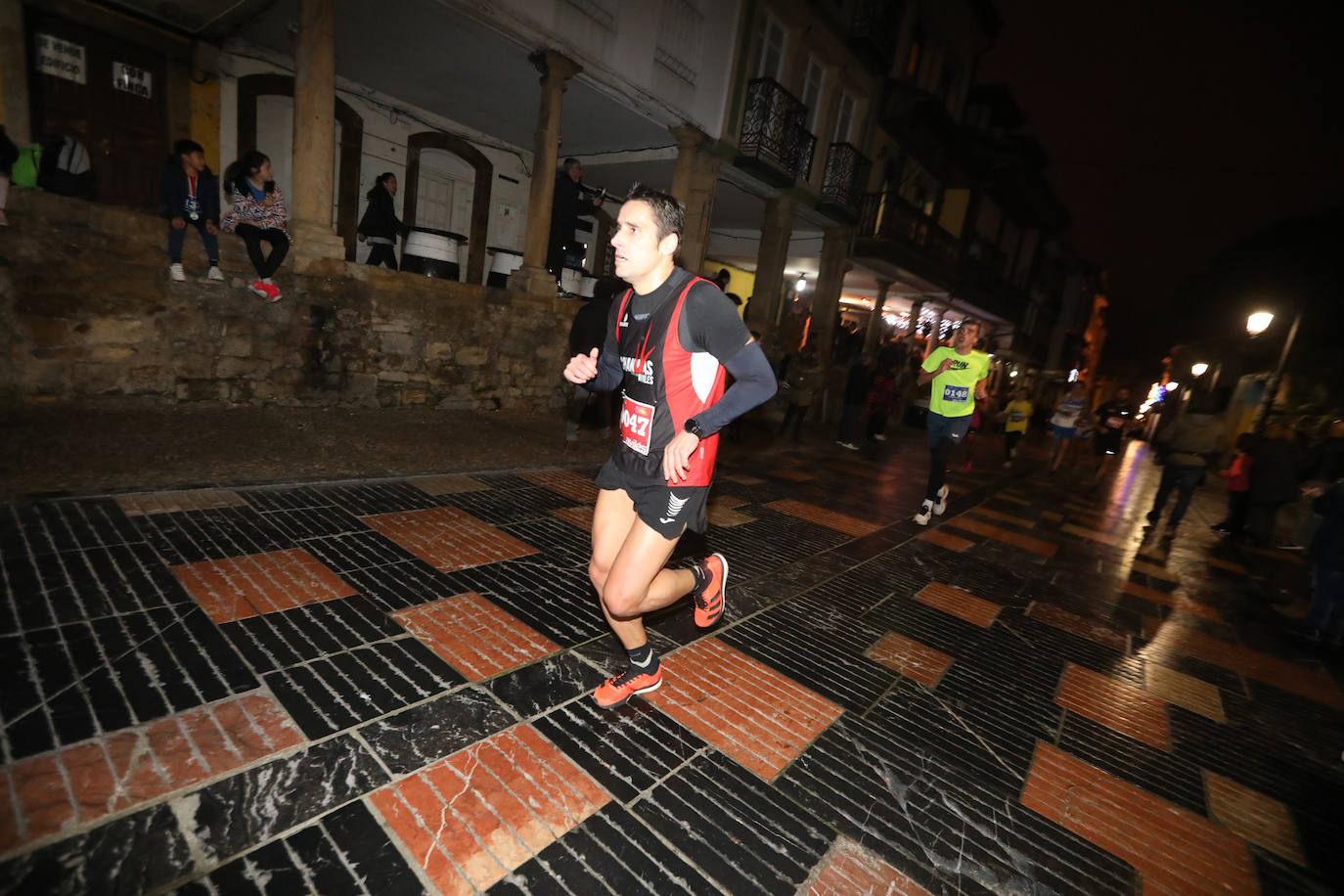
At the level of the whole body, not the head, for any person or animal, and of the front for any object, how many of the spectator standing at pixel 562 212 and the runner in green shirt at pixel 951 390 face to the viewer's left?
0

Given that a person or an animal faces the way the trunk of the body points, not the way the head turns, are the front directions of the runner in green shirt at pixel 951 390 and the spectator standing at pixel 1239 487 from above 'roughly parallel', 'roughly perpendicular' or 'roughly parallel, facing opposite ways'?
roughly perpendicular

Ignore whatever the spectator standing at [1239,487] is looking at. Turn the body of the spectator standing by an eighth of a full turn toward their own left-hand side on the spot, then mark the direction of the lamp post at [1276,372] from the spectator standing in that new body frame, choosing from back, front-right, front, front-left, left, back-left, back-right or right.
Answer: back-right

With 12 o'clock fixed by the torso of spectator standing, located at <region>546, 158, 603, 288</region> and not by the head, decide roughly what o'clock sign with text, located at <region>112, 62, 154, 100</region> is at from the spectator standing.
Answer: The sign with text is roughly at 6 o'clock from the spectator standing.

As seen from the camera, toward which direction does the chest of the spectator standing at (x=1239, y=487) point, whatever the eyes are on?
to the viewer's left

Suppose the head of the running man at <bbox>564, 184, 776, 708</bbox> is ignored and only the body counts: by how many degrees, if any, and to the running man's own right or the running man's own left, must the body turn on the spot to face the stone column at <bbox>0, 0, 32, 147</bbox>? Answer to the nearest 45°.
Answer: approximately 90° to the running man's own right

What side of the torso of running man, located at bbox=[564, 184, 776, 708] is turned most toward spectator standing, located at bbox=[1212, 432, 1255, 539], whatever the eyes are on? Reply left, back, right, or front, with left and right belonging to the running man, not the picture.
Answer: back

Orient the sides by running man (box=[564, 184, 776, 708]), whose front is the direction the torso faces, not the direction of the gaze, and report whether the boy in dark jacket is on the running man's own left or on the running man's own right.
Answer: on the running man's own right

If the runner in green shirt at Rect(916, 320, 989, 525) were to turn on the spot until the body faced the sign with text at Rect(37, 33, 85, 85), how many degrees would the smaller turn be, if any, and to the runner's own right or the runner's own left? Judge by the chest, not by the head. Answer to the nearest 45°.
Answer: approximately 90° to the runner's own right

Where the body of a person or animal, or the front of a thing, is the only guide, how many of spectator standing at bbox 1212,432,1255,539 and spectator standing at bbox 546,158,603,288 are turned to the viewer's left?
1

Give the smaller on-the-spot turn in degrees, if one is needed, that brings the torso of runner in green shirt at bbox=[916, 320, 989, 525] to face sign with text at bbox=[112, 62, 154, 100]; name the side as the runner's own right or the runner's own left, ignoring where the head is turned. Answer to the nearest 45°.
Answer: approximately 90° to the runner's own right

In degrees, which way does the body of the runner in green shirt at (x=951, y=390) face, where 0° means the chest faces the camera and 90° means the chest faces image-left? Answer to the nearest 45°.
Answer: approximately 0°

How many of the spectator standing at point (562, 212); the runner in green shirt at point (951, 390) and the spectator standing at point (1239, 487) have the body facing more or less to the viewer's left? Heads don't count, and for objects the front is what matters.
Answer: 1

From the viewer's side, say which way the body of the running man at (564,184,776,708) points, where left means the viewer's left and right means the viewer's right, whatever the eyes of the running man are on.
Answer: facing the viewer and to the left of the viewer

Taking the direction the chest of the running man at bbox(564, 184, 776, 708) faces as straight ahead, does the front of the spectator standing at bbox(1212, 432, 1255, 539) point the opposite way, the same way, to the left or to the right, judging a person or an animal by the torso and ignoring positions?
to the right

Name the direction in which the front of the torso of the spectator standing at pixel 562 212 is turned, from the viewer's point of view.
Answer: to the viewer's right

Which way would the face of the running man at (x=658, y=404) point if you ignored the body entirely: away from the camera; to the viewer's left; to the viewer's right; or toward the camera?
to the viewer's left
